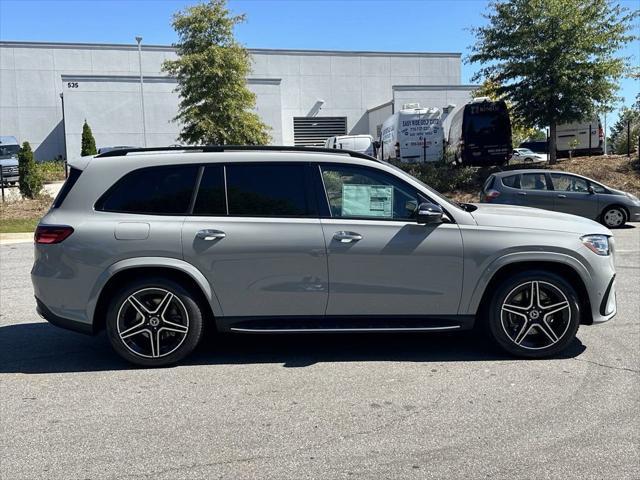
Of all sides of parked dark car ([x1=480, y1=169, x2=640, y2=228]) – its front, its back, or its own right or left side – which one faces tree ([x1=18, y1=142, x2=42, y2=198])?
back

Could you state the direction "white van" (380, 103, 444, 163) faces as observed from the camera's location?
facing away from the viewer and to the left of the viewer

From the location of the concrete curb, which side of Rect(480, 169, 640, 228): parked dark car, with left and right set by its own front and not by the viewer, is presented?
back

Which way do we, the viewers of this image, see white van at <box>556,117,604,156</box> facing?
facing away from the viewer and to the left of the viewer

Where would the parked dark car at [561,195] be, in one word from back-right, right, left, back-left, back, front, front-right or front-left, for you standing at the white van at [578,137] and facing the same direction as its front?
back-left

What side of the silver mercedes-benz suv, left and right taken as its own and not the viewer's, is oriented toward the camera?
right

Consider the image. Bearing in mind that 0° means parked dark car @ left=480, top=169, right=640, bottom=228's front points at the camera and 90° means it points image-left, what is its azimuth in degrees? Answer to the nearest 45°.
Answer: approximately 270°

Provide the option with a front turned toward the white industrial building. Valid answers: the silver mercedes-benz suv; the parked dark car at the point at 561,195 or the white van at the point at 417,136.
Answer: the white van

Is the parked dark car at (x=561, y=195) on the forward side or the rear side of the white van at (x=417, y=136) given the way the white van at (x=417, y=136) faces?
on the rear side
